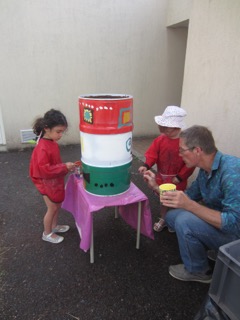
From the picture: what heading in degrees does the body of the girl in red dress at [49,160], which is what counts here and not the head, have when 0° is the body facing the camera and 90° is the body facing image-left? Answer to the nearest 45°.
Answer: approximately 270°

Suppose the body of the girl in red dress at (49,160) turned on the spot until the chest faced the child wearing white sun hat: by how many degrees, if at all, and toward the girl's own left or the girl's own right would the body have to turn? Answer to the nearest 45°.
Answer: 0° — they already face them

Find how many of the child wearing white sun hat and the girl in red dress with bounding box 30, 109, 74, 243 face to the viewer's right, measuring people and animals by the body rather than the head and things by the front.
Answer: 1

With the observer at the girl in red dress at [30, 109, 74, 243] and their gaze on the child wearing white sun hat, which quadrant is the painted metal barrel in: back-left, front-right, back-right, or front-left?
front-right

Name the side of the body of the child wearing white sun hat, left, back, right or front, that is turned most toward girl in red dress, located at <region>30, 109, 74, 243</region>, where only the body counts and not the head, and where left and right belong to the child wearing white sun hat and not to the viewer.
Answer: front

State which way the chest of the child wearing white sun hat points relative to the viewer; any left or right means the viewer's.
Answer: facing the viewer and to the left of the viewer

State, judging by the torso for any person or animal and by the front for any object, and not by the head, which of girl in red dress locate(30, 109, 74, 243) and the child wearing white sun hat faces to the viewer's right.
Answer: the girl in red dress

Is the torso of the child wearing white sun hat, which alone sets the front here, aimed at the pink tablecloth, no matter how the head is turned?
yes

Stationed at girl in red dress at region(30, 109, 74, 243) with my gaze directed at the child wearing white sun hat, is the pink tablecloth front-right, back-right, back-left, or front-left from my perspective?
front-right

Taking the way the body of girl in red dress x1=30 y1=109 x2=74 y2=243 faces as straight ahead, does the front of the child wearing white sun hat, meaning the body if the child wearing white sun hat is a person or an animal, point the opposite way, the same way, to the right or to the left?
the opposite way

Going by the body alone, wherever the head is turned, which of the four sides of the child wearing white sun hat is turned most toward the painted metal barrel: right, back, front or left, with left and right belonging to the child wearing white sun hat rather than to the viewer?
front
